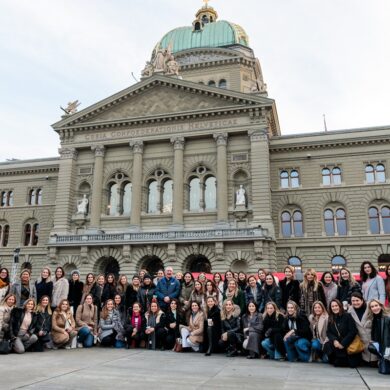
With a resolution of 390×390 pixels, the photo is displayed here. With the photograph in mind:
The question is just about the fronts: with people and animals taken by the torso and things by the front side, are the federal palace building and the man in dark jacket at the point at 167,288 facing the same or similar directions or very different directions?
same or similar directions

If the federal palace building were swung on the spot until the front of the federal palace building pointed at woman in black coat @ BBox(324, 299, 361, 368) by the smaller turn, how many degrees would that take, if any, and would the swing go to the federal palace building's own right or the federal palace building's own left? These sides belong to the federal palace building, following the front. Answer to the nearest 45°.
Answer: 0° — it already faces them

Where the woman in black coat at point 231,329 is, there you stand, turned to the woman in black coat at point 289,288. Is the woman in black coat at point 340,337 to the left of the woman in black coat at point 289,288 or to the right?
right

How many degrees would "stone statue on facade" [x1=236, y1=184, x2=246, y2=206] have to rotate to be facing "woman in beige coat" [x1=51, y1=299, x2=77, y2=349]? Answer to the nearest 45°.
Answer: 0° — it already faces them

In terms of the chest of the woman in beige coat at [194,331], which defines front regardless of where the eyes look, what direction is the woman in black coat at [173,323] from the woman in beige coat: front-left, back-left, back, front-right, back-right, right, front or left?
right

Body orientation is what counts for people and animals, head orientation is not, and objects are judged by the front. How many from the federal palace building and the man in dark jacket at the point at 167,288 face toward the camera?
2

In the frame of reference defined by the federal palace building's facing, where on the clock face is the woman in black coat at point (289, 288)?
The woman in black coat is roughly at 12 o'clock from the federal palace building.

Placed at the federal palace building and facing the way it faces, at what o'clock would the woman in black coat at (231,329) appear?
The woman in black coat is roughly at 12 o'clock from the federal palace building.

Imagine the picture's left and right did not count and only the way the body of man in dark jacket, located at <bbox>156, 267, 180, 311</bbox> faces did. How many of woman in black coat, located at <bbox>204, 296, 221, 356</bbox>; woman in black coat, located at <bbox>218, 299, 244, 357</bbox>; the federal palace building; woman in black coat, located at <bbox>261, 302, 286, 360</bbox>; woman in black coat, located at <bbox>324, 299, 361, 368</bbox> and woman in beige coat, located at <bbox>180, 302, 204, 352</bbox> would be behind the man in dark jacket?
1

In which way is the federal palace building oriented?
toward the camera

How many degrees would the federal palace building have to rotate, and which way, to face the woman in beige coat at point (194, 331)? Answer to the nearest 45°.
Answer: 0° — it already faces them

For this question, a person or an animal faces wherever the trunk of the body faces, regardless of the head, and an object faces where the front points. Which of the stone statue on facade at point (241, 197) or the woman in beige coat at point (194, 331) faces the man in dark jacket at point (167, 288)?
the stone statue on facade

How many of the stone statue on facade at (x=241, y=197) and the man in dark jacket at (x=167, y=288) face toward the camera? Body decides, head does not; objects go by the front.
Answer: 2

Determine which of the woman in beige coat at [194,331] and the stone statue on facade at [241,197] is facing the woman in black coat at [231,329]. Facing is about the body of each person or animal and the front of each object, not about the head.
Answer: the stone statue on facade

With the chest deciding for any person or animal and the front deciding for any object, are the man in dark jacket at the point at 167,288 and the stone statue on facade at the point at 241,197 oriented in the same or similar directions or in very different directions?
same or similar directions

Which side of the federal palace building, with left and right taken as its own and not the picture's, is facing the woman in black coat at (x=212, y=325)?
front

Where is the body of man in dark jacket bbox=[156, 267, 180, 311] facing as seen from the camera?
toward the camera
